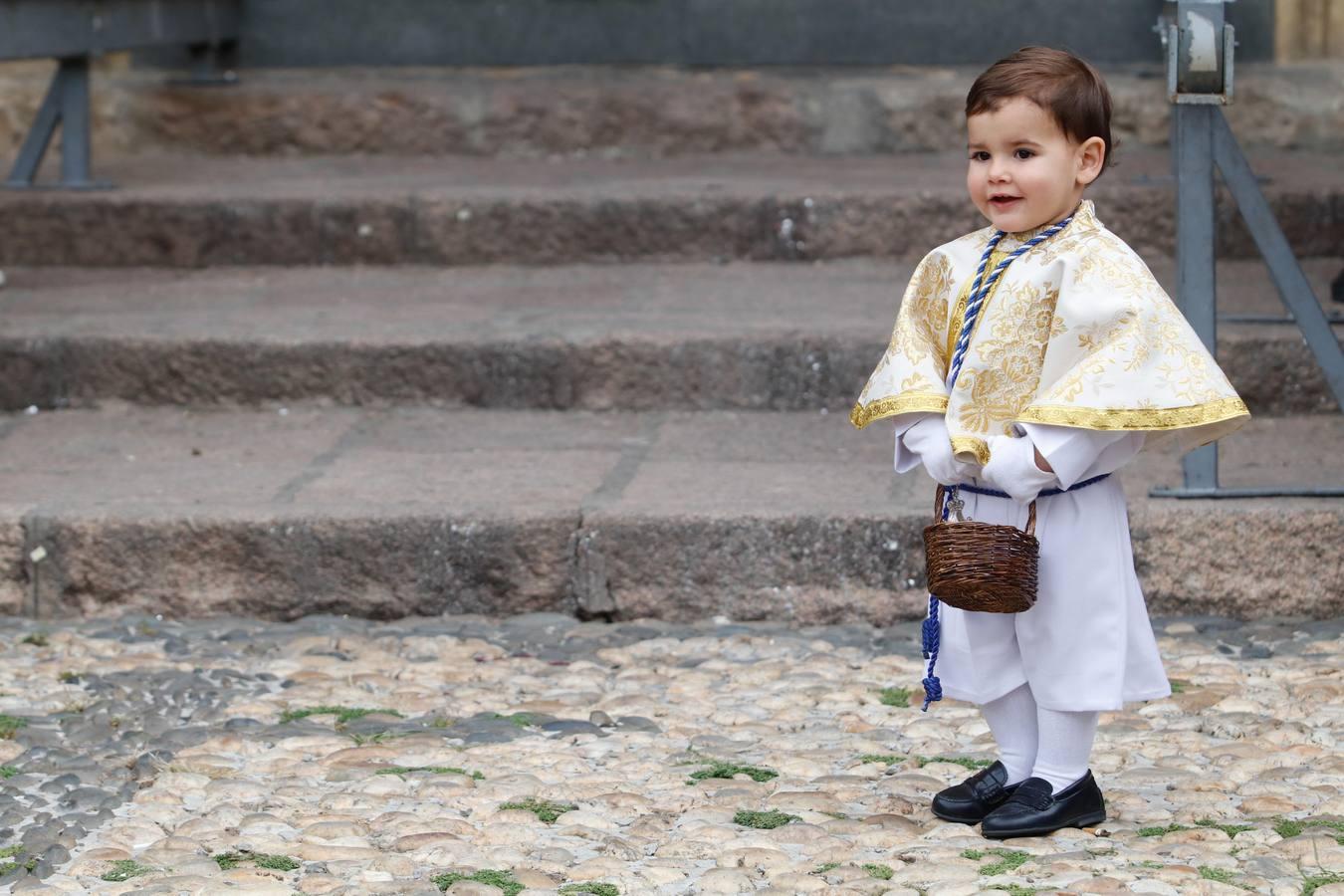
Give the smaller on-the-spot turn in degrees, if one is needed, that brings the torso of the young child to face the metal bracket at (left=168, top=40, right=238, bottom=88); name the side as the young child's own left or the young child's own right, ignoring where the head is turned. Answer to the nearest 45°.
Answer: approximately 90° to the young child's own right

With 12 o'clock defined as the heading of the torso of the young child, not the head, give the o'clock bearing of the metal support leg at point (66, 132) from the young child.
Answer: The metal support leg is roughly at 3 o'clock from the young child.

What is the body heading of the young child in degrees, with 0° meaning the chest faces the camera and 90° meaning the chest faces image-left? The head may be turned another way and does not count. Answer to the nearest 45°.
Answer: approximately 45°

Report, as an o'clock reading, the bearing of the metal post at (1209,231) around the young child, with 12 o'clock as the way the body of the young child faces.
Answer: The metal post is roughly at 5 o'clock from the young child.

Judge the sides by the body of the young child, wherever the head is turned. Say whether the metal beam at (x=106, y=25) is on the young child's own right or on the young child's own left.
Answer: on the young child's own right

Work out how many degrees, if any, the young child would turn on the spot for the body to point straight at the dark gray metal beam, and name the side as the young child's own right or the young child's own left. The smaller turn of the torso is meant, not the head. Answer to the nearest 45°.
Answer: approximately 135° to the young child's own right
